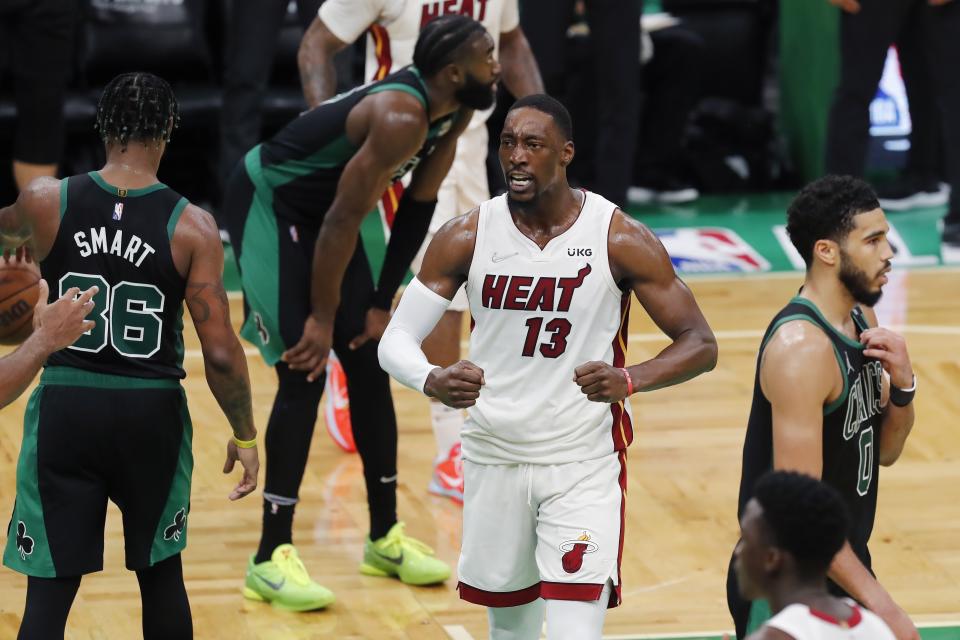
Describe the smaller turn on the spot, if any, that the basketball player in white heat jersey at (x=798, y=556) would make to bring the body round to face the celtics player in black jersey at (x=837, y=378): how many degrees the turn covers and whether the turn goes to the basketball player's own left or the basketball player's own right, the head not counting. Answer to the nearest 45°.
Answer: approximately 45° to the basketball player's own right

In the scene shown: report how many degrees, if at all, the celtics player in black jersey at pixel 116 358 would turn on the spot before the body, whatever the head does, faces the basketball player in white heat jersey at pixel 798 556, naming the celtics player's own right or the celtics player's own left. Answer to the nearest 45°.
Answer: approximately 135° to the celtics player's own right

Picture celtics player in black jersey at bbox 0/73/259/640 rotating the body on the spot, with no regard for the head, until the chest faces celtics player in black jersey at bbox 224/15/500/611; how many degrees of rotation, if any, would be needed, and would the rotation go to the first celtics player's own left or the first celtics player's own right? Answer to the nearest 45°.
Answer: approximately 45° to the first celtics player's own right

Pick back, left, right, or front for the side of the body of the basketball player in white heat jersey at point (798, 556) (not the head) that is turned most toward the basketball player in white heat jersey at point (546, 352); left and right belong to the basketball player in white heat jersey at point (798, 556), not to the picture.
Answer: front

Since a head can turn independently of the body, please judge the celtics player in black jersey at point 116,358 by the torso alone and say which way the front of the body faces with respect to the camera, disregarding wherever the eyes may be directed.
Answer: away from the camera

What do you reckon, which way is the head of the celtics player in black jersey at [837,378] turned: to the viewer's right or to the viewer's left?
to the viewer's right

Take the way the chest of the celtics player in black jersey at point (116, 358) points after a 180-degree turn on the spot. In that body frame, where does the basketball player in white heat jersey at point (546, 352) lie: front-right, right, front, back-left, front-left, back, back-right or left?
left

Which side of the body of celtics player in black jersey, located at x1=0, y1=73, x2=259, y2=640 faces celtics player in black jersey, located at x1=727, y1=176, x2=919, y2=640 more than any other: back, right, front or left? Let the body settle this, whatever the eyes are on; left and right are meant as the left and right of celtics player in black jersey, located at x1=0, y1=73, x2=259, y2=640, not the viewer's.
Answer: right

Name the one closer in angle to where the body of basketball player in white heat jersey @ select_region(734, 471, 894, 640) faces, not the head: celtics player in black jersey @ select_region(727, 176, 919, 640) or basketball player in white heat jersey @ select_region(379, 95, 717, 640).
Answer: the basketball player in white heat jersey

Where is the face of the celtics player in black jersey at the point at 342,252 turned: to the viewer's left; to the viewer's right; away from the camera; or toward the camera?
to the viewer's right

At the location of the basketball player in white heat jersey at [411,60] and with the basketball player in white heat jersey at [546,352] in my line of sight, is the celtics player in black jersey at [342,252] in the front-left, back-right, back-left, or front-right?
front-right

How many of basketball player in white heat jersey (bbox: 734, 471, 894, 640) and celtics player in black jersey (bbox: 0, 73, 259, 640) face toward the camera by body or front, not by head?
0

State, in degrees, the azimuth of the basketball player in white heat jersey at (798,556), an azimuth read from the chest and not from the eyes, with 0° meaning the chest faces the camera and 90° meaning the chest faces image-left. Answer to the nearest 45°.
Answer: approximately 135°
